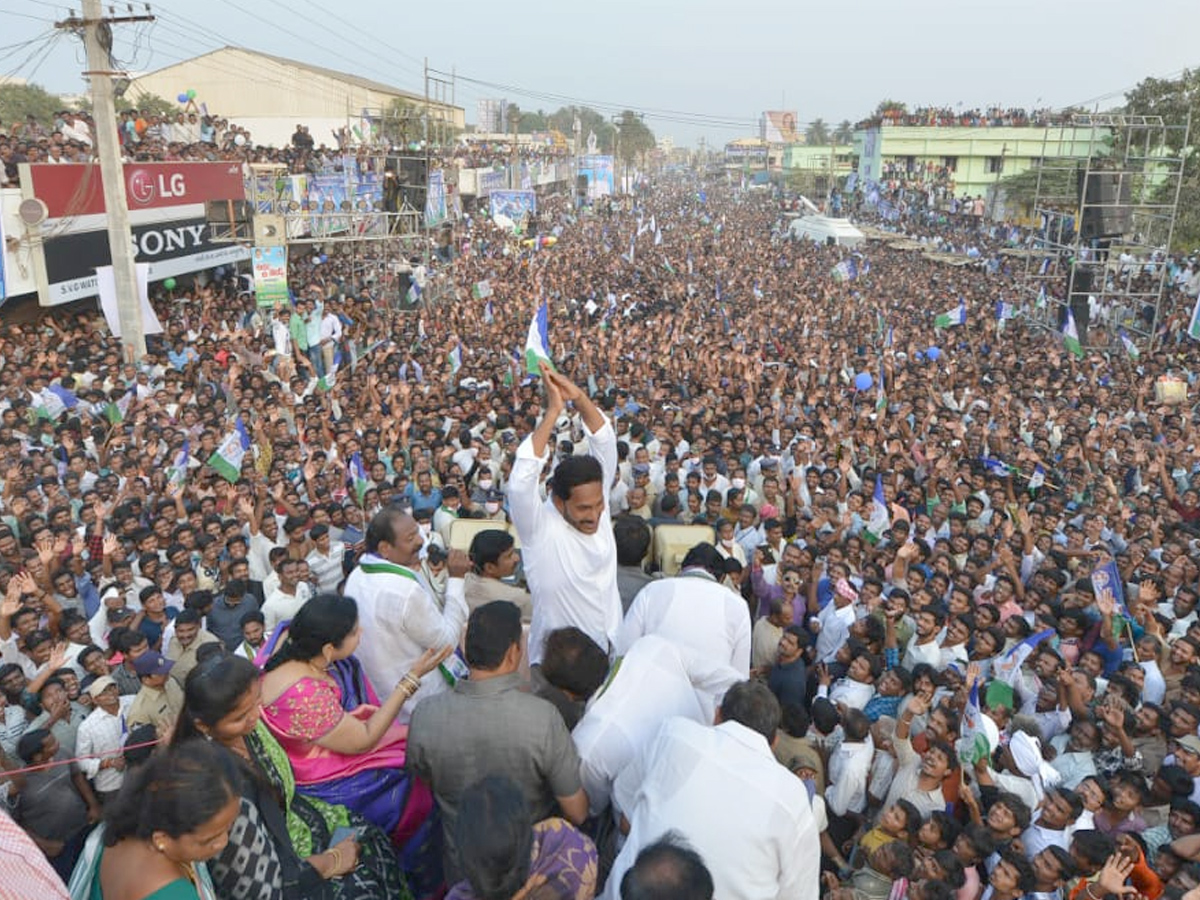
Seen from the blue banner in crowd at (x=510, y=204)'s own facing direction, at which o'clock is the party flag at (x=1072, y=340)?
The party flag is roughly at 11 o'clock from the blue banner in crowd.

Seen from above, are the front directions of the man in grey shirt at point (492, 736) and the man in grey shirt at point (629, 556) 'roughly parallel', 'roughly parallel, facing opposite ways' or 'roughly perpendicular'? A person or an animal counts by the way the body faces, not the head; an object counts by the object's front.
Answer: roughly parallel

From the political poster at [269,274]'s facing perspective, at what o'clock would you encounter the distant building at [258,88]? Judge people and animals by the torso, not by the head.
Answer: The distant building is roughly at 6 o'clock from the political poster.

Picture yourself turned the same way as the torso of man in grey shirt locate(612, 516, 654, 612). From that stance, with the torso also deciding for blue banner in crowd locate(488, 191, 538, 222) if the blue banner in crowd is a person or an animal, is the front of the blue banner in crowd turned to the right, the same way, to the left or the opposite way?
the opposite way

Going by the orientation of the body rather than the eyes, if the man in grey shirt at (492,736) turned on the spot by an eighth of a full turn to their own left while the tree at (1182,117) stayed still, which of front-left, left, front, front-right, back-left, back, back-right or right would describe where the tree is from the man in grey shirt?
right

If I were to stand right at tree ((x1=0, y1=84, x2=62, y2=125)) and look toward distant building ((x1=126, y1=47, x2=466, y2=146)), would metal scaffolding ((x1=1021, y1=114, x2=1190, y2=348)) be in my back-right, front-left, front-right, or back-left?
front-right

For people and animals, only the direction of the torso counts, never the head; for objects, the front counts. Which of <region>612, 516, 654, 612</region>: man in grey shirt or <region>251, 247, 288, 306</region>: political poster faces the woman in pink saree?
the political poster

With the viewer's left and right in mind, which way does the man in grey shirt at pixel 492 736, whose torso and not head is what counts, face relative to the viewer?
facing away from the viewer

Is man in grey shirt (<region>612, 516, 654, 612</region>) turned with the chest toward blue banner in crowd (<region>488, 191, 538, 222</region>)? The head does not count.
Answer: yes

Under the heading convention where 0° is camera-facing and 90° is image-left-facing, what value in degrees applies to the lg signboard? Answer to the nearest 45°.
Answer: approximately 315°

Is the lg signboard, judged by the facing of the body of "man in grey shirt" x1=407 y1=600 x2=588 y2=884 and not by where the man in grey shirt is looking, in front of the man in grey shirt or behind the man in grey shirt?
in front

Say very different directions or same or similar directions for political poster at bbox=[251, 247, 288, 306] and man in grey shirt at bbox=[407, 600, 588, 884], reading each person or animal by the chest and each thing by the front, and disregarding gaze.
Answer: very different directions

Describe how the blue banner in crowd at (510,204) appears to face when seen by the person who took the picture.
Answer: facing the viewer

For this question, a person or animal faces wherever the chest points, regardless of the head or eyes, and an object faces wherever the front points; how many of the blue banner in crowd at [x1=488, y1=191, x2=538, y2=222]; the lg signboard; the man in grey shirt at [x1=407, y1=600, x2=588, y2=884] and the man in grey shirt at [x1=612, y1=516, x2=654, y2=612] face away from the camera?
2

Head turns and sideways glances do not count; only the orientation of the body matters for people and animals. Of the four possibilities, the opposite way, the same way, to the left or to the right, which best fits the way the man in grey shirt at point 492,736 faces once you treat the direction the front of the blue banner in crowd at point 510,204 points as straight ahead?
the opposite way

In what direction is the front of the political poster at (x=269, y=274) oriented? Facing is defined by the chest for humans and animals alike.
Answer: toward the camera

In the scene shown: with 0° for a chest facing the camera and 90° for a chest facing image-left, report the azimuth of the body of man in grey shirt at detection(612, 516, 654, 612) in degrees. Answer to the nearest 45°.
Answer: approximately 180°
